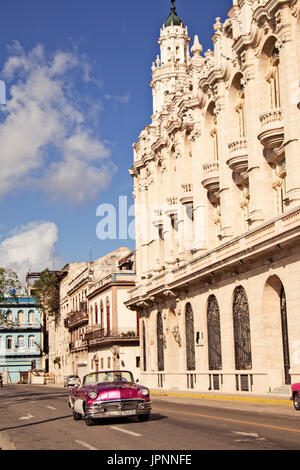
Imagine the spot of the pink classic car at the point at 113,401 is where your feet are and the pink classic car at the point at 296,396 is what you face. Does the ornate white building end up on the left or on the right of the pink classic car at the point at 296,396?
left

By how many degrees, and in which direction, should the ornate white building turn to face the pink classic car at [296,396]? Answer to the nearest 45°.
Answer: approximately 45° to its left

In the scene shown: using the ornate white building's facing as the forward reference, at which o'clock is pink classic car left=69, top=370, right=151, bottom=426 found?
The pink classic car is roughly at 11 o'clock from the ornate white building.

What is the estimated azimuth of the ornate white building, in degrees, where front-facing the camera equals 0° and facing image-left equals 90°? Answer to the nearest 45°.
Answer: approximately 45°
